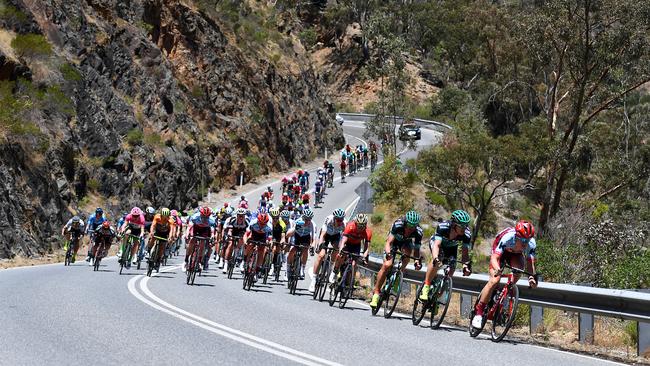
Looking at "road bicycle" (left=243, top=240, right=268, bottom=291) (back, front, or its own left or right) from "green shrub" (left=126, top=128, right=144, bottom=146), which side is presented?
back

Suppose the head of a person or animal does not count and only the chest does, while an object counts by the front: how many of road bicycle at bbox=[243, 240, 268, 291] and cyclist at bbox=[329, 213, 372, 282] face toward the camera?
2
